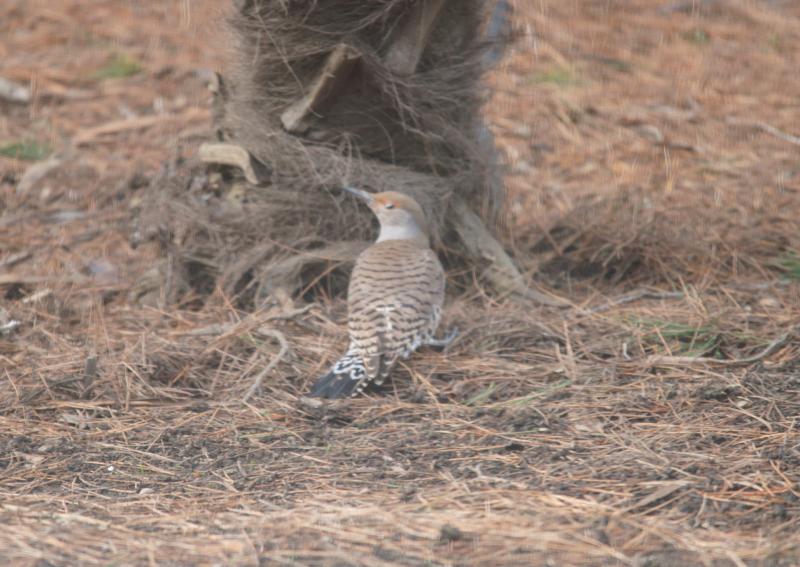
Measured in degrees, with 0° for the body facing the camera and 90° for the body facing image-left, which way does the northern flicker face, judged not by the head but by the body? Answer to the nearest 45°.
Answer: approximately 225°

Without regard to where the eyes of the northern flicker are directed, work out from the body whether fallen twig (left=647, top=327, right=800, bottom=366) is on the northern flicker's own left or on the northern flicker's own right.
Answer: on the northern flicker's own right

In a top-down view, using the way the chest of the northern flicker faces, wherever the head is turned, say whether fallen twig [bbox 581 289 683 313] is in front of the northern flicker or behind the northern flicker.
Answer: in front
